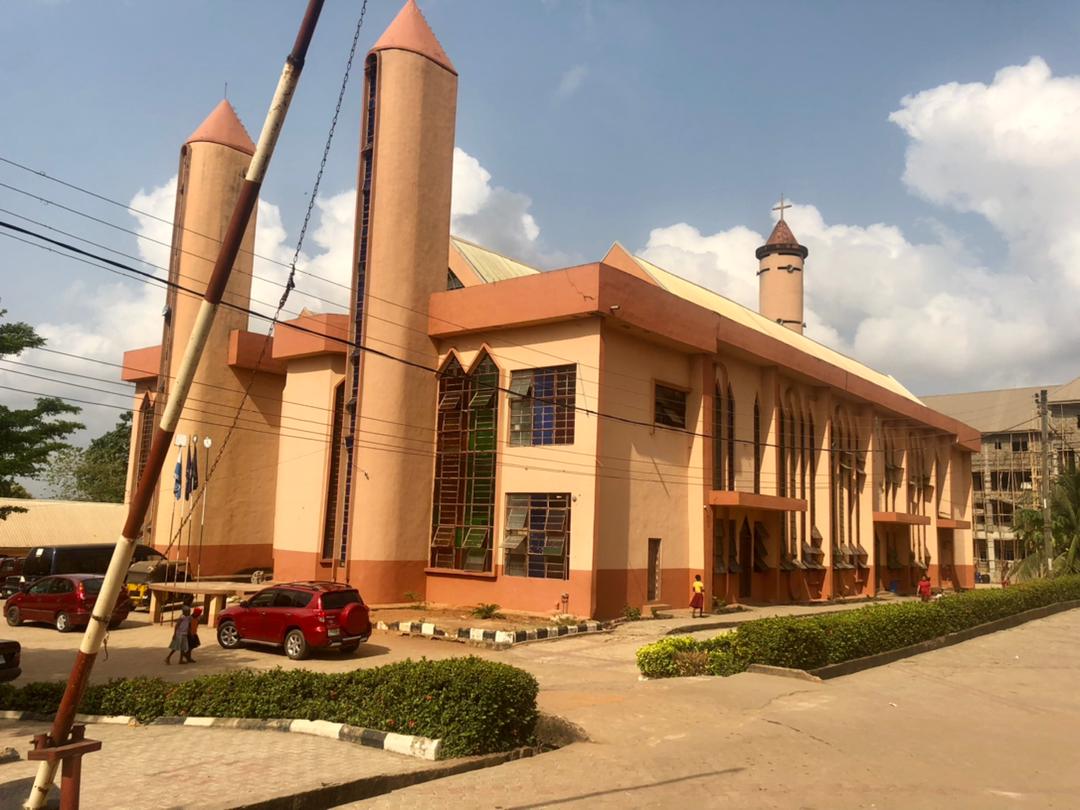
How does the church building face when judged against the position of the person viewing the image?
facing the viewer and to the left of the viewer

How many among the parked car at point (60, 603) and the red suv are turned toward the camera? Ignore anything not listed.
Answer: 0

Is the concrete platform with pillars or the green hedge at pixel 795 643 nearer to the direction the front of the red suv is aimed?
the concrete platform with pillars

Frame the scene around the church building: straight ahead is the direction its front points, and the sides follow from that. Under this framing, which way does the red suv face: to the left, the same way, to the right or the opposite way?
to the right

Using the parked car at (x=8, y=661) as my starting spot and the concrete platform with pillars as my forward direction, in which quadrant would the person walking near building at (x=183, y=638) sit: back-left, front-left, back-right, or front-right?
front-right

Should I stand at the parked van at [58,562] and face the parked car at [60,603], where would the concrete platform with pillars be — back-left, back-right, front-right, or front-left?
front-left

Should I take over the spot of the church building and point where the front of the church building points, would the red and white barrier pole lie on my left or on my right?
on my left

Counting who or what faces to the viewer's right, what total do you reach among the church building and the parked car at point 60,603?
0

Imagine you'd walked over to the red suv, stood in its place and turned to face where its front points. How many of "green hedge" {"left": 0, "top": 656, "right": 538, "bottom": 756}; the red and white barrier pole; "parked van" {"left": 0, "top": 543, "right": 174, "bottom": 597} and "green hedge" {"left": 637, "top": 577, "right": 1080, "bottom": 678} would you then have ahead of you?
1

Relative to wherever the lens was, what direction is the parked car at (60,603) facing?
facing away from the viewer and to the left of the viewer

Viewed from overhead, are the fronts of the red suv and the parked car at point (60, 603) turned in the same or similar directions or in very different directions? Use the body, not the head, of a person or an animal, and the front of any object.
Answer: same or similar directions

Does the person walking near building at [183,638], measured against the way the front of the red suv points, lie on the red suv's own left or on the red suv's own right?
on the red suv's own left

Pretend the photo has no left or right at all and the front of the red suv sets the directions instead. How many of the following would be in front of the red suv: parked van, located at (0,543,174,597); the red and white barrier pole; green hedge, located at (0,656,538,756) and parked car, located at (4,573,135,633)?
2

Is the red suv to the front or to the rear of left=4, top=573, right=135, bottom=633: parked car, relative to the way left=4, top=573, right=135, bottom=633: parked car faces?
to the rear

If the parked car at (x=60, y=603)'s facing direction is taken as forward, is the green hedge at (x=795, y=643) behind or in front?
behind

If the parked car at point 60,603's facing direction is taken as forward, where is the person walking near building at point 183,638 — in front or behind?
behind

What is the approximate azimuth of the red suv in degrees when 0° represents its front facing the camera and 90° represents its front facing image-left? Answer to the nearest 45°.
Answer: approximately 135°

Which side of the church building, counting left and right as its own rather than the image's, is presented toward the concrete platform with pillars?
front
